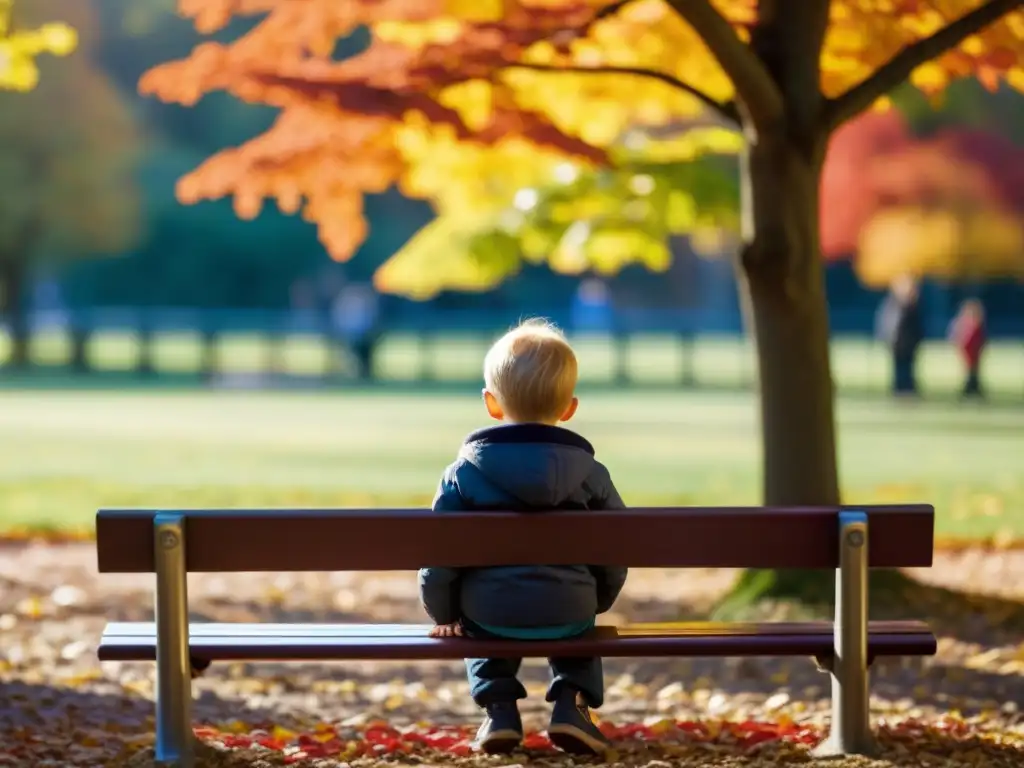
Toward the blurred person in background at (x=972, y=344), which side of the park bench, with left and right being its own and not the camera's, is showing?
front

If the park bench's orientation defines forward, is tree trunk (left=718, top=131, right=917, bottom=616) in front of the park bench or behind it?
in front

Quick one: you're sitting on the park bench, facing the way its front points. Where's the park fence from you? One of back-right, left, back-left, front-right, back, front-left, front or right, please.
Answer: front

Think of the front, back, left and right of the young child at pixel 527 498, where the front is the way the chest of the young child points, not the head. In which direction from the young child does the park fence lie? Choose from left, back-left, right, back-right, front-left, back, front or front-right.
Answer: front

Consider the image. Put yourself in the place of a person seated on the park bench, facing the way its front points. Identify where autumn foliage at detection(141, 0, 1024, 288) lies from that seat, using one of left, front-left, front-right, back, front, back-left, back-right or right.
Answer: front

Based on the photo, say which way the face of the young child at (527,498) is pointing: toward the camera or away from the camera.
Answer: away from the camera

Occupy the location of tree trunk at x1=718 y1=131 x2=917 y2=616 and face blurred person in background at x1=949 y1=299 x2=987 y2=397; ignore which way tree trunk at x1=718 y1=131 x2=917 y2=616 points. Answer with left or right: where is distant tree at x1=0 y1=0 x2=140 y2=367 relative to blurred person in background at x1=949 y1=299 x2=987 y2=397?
left

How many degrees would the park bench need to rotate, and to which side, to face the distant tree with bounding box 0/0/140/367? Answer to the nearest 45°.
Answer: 0° — it already faces it

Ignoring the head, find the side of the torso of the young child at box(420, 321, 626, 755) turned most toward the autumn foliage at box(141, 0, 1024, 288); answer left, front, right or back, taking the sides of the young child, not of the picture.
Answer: front

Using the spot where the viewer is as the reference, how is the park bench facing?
facing away from the viewer

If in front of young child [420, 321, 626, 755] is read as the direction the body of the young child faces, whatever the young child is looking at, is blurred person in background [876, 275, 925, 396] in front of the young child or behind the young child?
in front

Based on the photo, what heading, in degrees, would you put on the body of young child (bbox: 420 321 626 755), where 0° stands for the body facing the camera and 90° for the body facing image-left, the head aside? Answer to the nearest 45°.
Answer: approximately 180°
